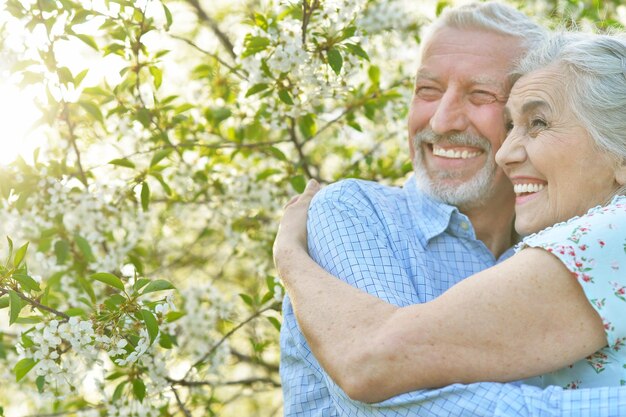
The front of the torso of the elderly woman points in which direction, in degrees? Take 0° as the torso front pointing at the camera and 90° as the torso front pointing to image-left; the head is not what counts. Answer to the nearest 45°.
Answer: approximately 90°

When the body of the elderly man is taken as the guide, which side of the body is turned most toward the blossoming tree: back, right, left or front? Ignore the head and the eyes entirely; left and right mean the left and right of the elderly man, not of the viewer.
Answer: back

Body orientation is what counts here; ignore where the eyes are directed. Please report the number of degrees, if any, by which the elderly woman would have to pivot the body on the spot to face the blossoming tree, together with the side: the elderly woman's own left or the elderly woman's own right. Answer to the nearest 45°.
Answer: approximately 45° to the elderly woman's own right

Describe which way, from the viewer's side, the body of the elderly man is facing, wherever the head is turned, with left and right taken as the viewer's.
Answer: facing the viewer and to the right of the viewer
